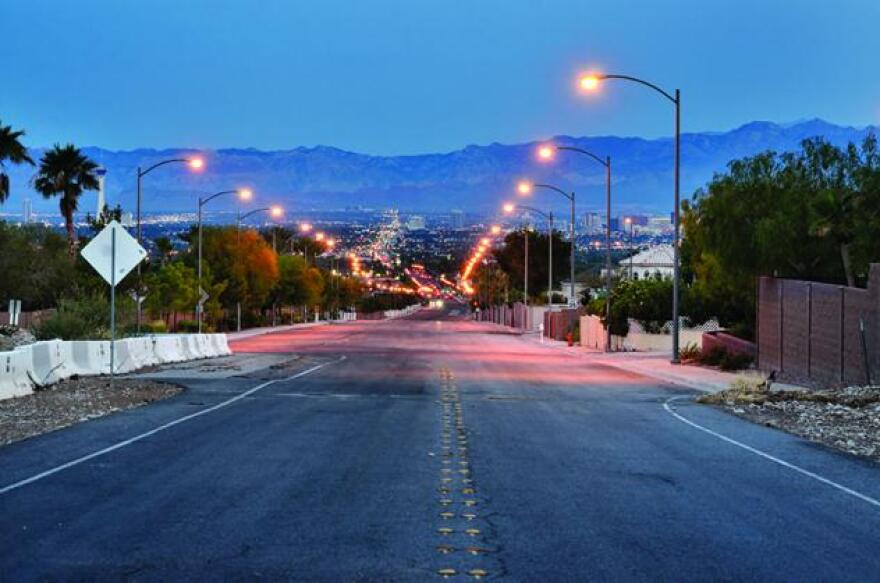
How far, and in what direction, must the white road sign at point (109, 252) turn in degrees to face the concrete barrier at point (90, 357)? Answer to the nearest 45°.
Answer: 0° — it already faces it

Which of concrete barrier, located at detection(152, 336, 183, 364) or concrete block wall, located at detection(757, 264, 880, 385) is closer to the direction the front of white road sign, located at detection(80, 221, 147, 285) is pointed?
the concrete barrier

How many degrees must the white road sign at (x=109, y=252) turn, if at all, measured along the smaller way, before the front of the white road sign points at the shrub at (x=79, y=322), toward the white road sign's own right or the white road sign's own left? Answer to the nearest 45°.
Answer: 0° — it already faces it
